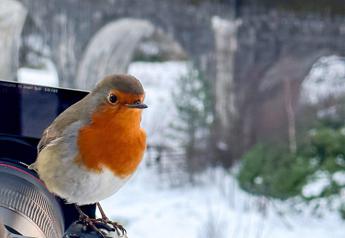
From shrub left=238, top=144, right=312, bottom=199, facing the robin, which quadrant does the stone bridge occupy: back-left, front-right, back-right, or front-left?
back-right

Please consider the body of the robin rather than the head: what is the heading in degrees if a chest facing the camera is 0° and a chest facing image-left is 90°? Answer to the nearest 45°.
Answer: approximately 315°

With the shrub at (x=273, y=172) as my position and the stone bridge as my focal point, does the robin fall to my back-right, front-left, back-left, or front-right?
back-left

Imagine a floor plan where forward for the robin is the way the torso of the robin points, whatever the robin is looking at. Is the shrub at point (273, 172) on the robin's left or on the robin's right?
on the robin's left

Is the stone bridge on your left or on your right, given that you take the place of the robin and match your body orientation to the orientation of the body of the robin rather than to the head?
on your left
